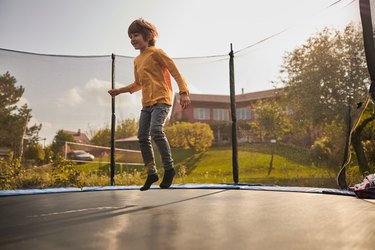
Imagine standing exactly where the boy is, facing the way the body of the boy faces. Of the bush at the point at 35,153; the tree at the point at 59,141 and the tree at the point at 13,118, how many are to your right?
3

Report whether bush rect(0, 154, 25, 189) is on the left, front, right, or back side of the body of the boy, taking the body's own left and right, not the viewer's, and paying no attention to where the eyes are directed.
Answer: right

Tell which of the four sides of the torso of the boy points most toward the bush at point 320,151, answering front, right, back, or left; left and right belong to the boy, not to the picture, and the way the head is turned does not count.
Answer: back

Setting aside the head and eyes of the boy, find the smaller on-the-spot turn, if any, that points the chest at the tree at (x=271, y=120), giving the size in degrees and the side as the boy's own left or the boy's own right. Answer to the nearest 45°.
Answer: approximately 180°

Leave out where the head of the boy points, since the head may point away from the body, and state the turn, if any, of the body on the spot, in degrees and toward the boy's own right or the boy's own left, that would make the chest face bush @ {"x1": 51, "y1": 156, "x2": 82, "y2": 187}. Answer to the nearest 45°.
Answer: approximately 90° to the boy's own right

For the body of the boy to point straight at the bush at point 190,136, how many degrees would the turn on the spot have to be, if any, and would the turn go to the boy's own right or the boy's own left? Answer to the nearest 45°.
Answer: approximately 135° to the boy's own right

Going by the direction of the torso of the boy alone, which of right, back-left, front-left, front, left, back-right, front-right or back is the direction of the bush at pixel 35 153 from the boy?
right

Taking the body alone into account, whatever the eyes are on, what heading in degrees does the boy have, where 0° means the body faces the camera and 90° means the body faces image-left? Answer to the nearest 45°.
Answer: approximately 45°
